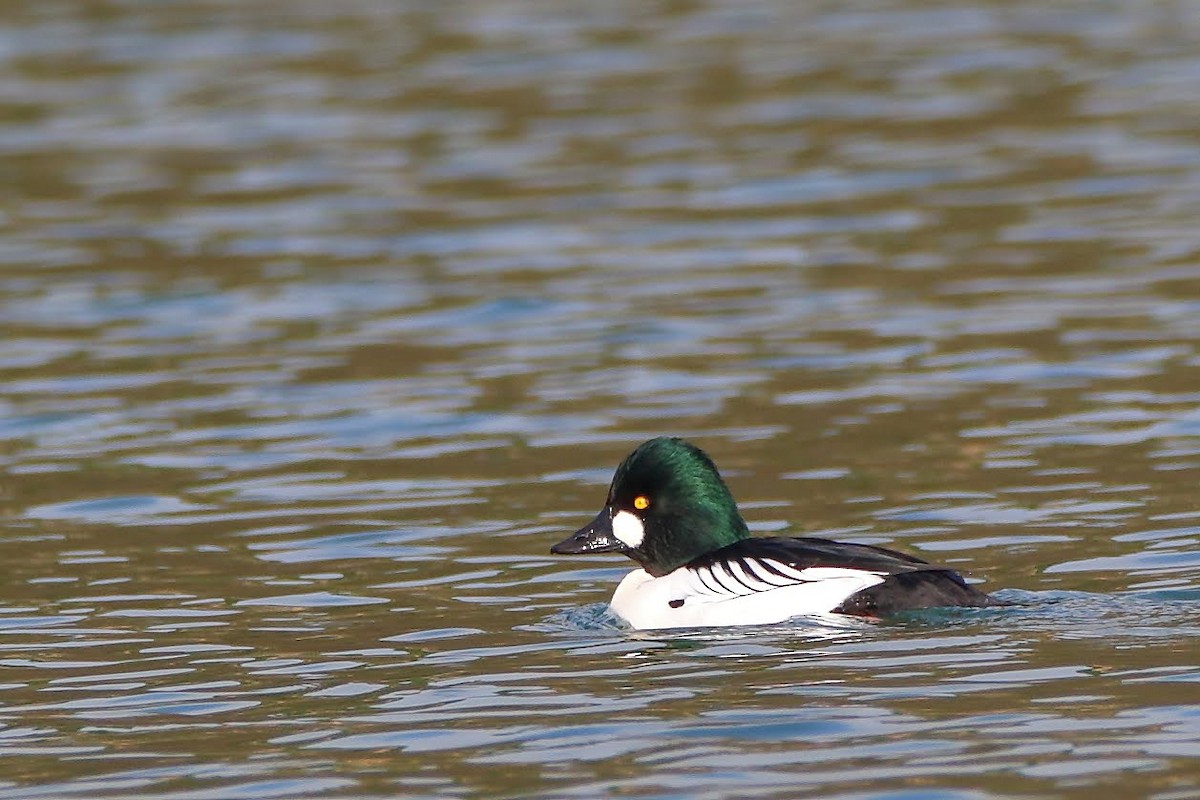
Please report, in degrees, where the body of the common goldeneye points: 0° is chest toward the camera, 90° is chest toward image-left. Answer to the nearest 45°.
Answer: approximately 90°
